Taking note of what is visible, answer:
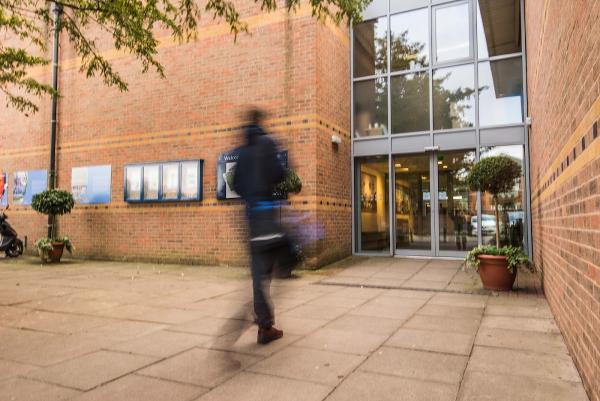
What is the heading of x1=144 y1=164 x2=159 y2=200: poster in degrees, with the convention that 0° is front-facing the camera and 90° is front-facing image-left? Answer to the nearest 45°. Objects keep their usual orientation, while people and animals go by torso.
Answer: approximately 45°

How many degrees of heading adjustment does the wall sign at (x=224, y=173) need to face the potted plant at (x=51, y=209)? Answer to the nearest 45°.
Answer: approximately 90° to its right

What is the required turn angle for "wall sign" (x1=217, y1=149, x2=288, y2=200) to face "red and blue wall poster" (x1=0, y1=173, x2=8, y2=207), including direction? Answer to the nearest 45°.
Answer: approximately 135° to its right

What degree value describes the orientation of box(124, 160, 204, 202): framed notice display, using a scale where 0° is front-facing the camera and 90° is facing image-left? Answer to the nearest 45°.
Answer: approximately 45°

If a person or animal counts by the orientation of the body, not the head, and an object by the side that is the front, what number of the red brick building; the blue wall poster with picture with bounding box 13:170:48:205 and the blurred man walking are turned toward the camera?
2

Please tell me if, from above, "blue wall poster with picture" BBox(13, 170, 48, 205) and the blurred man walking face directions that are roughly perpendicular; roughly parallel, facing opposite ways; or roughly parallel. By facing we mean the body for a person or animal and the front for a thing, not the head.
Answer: roughly perpendicular

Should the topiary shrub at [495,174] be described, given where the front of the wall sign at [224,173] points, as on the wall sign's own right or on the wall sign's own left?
on the wall sign's own left

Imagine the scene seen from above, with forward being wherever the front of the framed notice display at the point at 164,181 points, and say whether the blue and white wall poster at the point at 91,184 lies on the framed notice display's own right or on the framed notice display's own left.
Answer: on the framed notice display's own right
